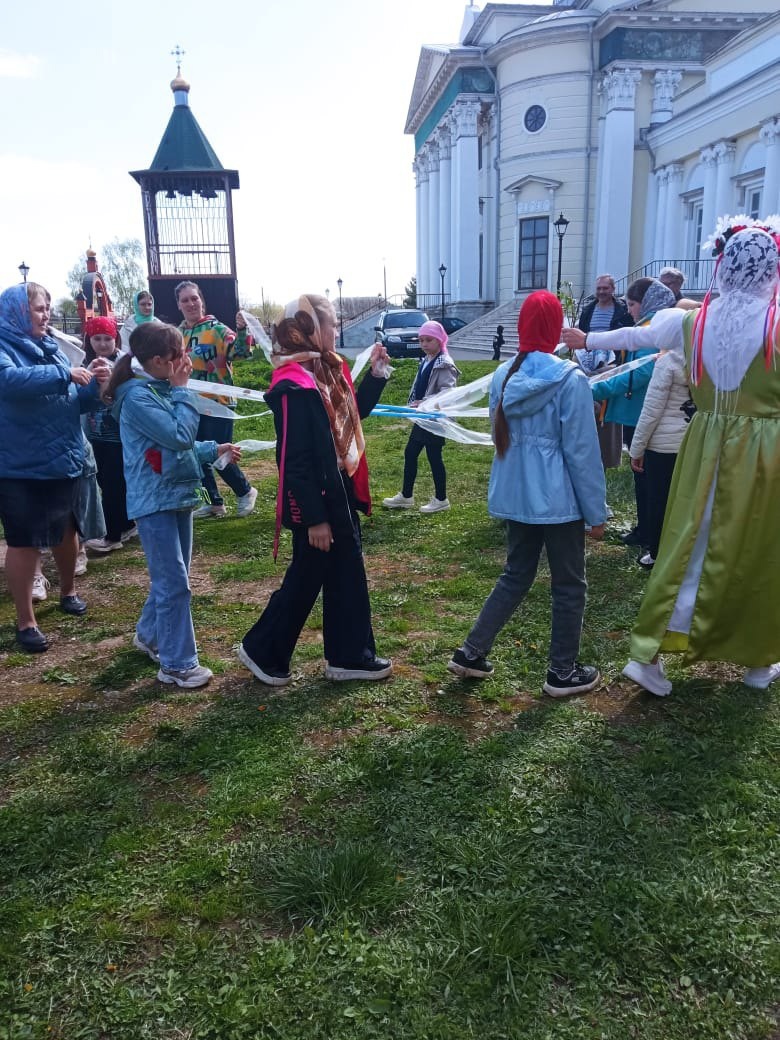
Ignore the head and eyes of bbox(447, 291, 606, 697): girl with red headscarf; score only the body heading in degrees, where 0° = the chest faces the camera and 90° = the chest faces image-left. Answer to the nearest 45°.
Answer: approximately 225°

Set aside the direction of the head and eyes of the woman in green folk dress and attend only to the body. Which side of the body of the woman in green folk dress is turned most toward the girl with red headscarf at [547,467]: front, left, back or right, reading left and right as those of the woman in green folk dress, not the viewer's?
left

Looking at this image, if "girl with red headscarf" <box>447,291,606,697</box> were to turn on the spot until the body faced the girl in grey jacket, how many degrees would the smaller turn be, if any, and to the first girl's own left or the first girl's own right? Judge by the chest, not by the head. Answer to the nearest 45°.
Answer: approximately 45° to the first girl's own left

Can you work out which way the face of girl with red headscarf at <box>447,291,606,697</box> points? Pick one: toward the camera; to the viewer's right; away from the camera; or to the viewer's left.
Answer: away from the camera

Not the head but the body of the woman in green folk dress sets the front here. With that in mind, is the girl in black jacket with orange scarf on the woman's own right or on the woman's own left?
on the woman's own left

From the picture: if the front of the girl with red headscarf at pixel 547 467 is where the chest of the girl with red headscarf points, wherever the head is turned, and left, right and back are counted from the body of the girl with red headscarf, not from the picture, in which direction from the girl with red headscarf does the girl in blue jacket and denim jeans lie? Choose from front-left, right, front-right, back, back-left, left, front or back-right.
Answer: back-left

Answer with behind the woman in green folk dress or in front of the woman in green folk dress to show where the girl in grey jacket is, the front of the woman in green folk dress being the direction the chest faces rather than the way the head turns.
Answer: in front

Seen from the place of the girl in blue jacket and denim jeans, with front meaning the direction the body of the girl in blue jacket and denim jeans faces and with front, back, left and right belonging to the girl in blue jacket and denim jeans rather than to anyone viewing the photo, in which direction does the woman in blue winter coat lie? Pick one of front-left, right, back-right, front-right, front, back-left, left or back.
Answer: back-left
